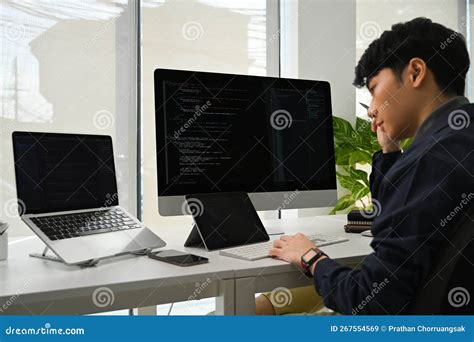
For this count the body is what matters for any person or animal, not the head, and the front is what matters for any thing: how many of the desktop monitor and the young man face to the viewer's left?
1

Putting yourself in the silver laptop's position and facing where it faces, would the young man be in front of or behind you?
in front

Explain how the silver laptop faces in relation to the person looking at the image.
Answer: facing the viewer and to the right of the viewer

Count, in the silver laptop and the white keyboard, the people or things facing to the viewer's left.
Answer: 0

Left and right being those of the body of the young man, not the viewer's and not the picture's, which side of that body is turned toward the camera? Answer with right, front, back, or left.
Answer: left

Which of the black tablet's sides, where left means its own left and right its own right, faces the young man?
front

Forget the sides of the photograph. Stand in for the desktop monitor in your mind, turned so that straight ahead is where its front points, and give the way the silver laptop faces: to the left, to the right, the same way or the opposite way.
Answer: the same way

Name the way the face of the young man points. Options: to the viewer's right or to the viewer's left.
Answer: to the viewer's left

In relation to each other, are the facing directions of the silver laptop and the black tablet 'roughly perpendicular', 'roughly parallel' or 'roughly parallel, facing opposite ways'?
roughly parallel
